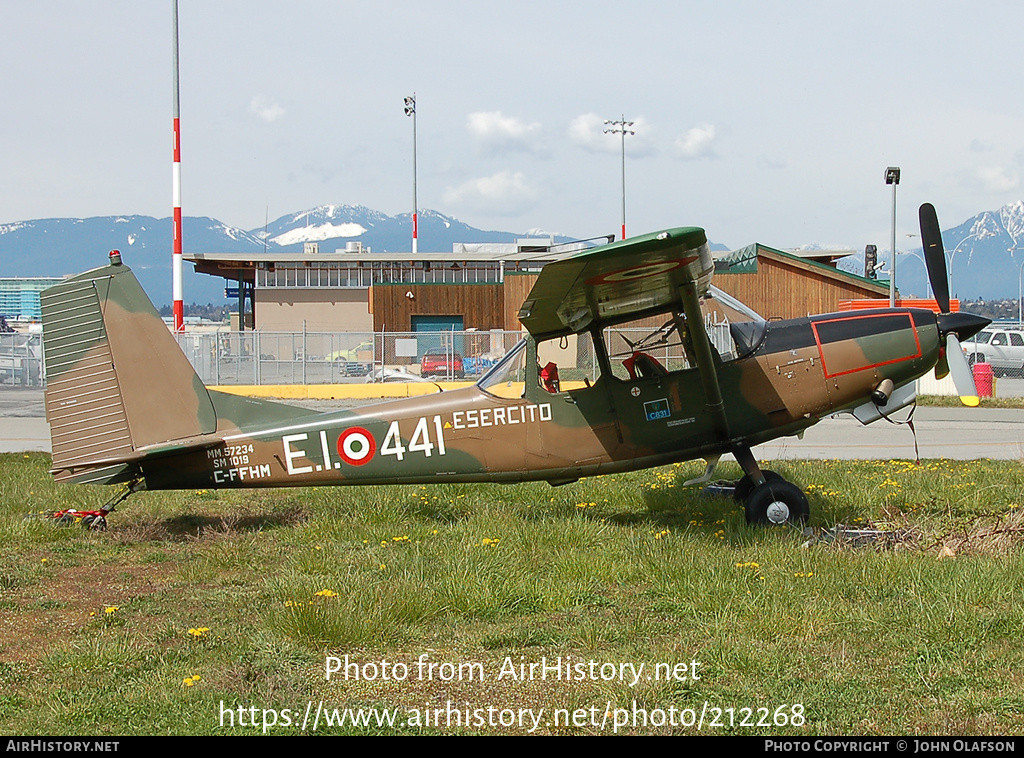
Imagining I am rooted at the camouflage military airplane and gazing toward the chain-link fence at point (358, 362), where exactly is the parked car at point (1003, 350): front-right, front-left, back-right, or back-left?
front-right

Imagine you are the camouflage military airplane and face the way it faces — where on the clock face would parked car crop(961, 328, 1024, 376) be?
The parked car is roughly at 10 o'clock from the camouflage military airplane.

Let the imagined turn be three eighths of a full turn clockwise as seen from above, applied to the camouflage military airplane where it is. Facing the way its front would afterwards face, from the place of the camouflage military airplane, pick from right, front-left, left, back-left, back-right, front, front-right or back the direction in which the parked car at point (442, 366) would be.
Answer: back-right

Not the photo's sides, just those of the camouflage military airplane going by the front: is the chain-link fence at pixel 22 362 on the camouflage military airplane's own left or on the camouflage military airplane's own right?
on the camouflage military airplane's own left

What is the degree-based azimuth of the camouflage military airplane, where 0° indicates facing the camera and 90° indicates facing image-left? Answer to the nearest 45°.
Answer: approximately 270°

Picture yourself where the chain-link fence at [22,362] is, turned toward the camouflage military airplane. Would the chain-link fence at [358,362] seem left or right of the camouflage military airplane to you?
left

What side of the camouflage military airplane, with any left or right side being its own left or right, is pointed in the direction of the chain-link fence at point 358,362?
left
